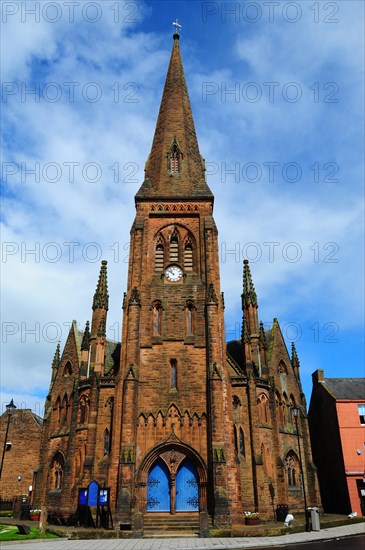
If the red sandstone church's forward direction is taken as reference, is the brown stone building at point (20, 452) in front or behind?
behind

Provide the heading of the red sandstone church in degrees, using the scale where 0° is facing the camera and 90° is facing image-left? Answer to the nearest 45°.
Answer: approximately 0°

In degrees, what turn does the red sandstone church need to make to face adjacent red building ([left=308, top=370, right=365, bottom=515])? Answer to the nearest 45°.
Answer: approximately 135° to its left
